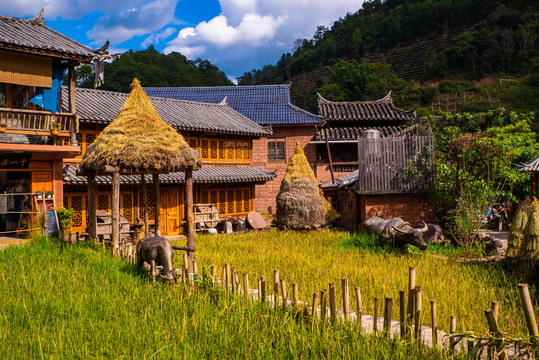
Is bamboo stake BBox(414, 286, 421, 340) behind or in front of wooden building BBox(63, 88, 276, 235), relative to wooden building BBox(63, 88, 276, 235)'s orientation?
in front

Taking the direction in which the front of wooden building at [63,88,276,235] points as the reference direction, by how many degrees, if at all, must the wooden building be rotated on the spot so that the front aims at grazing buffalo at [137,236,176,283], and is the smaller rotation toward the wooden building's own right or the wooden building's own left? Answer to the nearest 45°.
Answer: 0° — it already faces it

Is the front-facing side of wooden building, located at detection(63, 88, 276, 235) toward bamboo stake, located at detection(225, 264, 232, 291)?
yes

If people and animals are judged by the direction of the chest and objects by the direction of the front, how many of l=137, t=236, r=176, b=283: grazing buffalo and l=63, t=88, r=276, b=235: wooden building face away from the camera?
0

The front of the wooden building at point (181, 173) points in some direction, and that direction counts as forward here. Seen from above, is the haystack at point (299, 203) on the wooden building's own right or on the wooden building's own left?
on the wooden building's own left

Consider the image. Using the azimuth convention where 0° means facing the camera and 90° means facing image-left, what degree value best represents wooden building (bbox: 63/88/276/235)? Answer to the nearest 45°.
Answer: approximately 0°

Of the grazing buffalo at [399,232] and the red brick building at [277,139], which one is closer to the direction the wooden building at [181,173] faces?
the grazing buffalo

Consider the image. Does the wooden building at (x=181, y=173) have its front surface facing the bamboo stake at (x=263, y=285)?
yes
